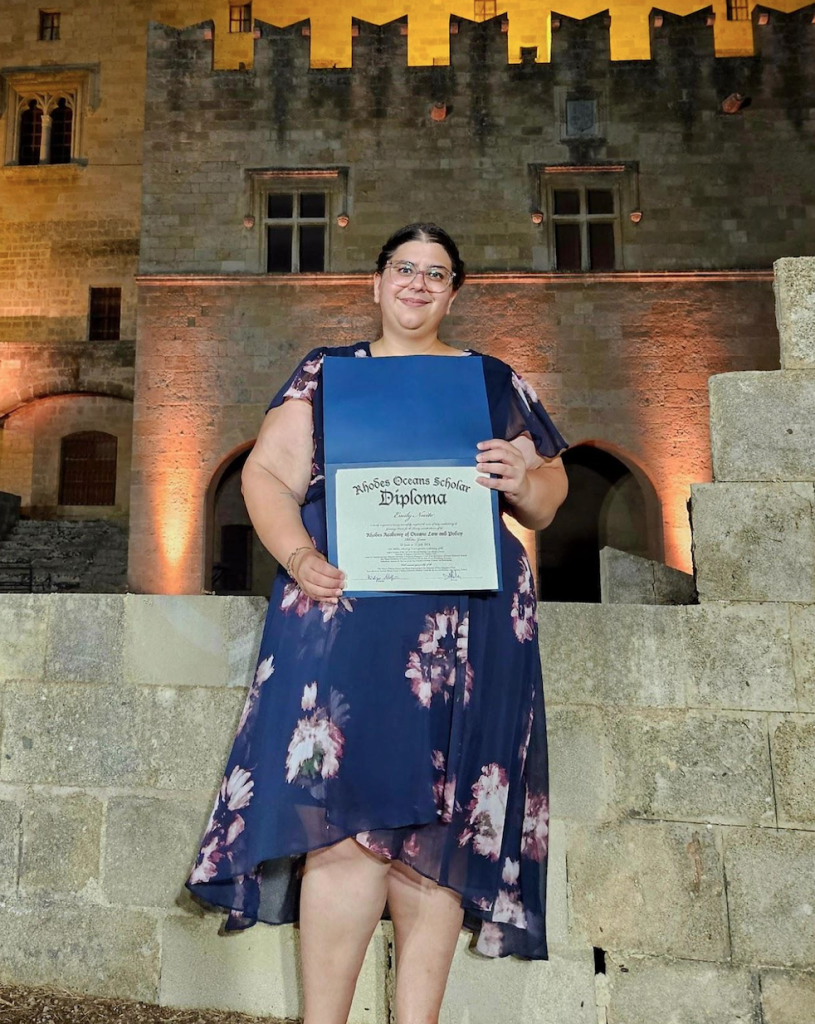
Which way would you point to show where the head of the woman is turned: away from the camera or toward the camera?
toward the camera

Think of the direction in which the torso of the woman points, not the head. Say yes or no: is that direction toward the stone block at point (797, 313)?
no

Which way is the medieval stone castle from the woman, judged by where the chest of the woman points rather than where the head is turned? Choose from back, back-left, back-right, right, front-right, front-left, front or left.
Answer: back

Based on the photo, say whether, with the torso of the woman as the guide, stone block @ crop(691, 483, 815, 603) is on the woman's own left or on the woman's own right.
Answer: on the woman's own left

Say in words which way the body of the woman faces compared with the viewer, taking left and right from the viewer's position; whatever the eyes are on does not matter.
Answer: facing the viewer
